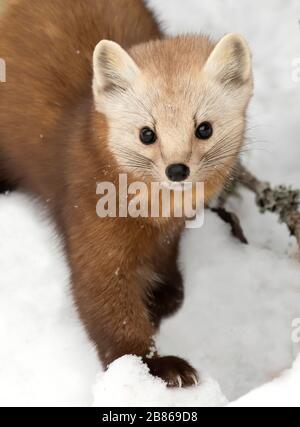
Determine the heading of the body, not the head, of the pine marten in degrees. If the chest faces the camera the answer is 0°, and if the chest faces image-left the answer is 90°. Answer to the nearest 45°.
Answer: approximately 315°

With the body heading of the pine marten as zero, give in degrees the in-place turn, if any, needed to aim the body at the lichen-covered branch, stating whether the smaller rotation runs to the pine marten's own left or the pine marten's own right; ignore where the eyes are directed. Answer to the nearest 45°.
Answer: approximately 90° to the pine marten's own left
